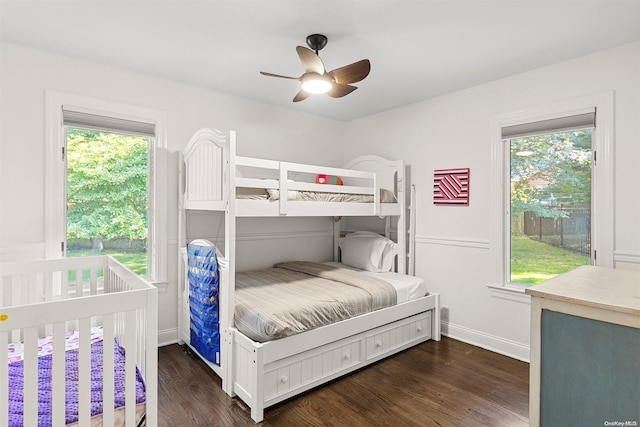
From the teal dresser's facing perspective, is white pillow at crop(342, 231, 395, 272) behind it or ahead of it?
ahead

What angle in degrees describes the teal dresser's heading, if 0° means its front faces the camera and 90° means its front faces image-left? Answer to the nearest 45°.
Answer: approximately 135°
